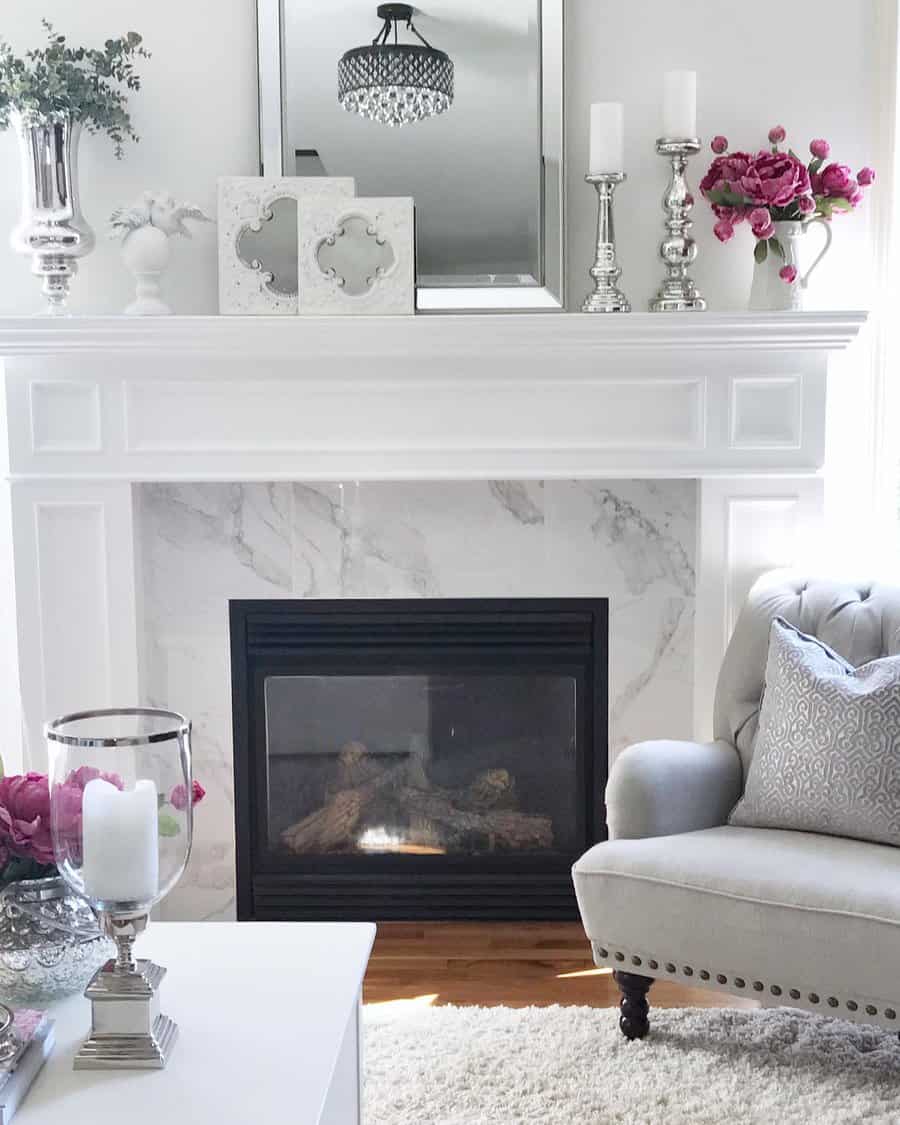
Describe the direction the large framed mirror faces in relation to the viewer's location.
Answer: facing the viewer

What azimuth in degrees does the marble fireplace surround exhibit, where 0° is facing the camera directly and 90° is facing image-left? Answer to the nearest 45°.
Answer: approximately 0°

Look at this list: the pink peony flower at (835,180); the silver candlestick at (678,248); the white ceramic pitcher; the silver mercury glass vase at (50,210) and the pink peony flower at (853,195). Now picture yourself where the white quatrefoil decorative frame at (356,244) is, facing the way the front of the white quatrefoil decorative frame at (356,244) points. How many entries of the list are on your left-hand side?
4

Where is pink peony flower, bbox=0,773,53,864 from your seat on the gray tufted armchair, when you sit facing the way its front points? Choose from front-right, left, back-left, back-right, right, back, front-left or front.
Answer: front

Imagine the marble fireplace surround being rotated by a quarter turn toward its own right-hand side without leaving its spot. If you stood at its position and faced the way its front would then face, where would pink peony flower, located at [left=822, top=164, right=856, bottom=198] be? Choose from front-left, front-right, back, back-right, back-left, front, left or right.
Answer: back

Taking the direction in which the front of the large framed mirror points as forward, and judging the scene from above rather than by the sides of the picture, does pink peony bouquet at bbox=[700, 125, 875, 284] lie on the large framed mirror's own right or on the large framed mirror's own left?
on the large framed mirror's own left

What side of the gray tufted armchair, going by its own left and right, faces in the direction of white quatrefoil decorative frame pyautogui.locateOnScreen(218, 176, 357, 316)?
right

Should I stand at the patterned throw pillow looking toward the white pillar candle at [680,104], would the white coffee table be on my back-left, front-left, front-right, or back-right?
back-left

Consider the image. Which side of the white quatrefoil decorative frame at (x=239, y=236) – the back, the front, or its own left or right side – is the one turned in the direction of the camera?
front

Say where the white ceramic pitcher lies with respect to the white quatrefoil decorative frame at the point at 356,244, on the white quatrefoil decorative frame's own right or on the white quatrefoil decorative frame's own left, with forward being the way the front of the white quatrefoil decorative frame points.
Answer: on the white quatrefoil decorative frame's own left

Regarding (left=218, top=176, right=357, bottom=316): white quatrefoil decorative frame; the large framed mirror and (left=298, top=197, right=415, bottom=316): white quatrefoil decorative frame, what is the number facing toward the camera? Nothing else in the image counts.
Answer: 3

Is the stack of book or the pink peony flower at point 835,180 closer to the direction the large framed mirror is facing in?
the stack of book

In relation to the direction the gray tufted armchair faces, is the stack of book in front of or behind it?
in front
